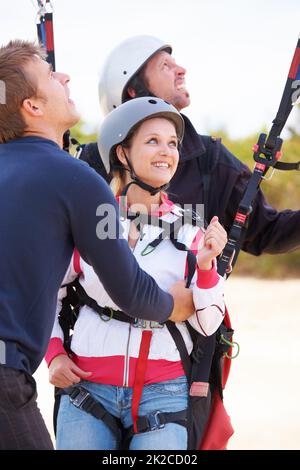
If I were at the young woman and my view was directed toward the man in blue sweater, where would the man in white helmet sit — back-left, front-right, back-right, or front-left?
back-right

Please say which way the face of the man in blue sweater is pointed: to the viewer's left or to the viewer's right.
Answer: to the viewer's right

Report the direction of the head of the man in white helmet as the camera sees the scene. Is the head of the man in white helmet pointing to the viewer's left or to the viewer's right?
to the viewer's right

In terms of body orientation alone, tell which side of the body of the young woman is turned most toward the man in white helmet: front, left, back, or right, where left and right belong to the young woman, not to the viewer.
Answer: back

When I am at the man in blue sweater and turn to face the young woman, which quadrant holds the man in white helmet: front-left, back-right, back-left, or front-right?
front-left

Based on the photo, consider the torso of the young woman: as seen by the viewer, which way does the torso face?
toward the camera
